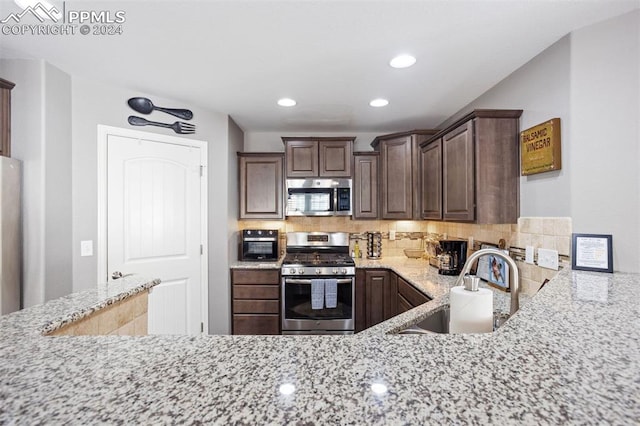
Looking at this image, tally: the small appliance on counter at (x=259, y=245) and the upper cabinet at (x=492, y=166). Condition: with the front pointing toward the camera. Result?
1

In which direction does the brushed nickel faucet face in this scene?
to the viewer's left

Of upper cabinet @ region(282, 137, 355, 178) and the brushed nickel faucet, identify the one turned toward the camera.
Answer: the upper cabinet

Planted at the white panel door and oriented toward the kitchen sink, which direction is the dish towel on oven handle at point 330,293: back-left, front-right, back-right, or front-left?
front-left

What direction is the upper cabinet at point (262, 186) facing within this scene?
toward the camera

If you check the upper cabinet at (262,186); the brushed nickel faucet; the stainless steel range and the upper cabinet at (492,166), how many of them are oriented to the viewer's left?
2

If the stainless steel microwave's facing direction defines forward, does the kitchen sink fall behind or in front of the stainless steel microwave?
in front

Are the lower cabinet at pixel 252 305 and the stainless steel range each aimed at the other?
no

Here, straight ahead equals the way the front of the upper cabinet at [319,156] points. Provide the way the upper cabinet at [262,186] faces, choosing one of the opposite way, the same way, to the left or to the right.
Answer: the same way

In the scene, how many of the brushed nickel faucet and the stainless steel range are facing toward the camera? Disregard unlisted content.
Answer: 1

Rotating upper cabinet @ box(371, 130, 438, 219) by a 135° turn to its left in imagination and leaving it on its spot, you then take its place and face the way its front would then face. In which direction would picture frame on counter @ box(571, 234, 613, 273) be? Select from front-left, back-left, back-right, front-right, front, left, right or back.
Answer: front-right

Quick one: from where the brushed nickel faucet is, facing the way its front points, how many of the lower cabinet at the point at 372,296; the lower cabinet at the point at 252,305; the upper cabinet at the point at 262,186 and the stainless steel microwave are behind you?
0

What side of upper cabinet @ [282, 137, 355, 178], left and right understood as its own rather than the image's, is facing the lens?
front

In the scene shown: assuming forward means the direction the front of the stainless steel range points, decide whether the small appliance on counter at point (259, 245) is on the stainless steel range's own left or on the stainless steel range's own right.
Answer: on the stainless steel range's own right

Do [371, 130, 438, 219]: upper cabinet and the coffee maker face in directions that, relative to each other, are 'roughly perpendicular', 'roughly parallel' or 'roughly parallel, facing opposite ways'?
roughly parallel

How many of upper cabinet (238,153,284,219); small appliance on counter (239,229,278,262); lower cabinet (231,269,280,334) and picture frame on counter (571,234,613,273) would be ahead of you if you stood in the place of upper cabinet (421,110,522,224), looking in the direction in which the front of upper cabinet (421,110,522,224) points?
3

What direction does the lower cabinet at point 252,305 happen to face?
toward the camera

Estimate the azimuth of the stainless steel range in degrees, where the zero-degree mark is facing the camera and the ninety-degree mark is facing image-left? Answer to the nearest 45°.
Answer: approximately 0°
